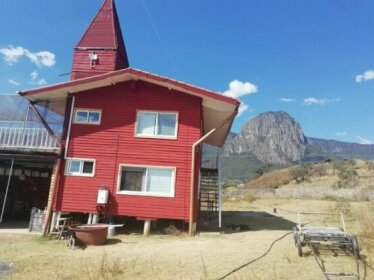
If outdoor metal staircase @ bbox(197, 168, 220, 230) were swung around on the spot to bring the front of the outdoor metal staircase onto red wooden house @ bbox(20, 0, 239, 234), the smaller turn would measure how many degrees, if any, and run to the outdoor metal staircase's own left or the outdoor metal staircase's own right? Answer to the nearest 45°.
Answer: approximately 45° to the outdoor metal staircase's own right

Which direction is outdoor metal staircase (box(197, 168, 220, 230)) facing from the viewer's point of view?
toward the camera

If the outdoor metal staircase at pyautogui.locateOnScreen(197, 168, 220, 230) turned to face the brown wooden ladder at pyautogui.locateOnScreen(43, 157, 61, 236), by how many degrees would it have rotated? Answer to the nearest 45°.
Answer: approximately 45° to its right
